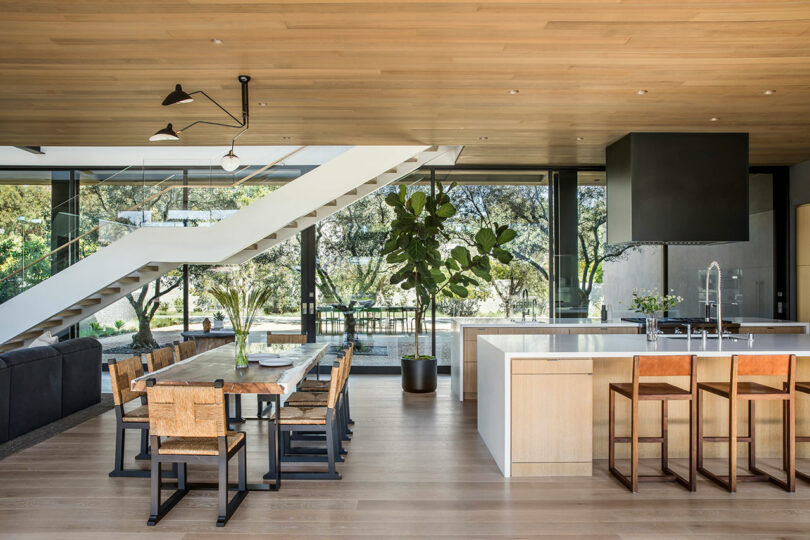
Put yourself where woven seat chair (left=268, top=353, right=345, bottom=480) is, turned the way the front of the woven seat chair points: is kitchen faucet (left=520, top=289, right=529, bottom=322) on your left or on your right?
on your right

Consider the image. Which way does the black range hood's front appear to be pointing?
toward the camera

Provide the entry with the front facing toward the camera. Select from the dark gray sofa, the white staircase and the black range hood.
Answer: the black range hood

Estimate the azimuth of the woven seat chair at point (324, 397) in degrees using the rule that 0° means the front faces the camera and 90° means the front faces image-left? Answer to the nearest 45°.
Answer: approximately 90°

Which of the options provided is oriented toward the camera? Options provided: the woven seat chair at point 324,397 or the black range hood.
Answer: the black range hood

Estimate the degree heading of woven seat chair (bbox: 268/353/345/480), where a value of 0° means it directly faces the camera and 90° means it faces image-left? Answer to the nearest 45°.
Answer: approximately 90°

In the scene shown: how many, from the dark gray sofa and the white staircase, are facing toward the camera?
0

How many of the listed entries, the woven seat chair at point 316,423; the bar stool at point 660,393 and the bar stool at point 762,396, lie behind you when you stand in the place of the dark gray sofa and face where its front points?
3

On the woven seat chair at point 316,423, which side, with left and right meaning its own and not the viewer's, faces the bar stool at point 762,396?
back

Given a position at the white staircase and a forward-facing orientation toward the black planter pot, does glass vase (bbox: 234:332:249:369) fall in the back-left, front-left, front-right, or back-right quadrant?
front-right

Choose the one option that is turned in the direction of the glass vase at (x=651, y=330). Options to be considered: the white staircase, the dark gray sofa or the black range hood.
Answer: the black range hood

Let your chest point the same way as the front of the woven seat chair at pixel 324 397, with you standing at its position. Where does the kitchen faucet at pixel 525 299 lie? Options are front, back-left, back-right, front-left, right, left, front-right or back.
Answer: back-right

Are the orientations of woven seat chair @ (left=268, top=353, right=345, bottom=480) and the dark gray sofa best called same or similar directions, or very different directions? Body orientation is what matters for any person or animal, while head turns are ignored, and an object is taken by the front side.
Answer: same or similar directions

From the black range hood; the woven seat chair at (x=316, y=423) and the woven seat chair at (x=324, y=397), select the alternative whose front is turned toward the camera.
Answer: the black range hood

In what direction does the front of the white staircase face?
to the viewer's left
